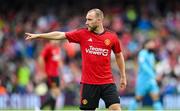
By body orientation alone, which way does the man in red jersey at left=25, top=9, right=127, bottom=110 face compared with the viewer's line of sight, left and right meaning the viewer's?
facing the viewer

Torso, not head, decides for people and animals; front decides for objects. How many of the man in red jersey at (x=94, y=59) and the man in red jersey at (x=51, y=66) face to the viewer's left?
0

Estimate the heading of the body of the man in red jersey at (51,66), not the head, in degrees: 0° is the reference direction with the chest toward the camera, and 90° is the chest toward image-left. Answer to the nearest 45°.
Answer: approximately 315°

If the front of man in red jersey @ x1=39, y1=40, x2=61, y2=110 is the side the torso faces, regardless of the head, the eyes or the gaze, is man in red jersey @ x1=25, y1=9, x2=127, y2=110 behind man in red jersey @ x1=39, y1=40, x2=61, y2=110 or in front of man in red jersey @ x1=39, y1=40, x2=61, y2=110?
in front

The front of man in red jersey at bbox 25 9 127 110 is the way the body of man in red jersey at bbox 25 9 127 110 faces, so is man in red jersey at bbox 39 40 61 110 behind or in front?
behind
